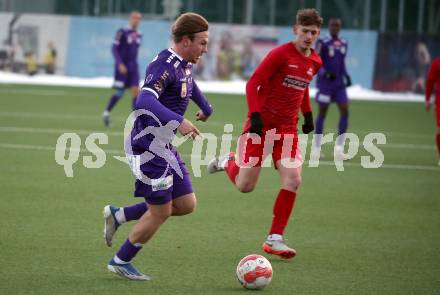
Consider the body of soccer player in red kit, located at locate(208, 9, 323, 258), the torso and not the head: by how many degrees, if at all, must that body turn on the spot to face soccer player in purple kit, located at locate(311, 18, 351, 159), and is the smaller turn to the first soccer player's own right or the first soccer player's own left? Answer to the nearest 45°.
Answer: approximately 135° to the first soccer player's own left

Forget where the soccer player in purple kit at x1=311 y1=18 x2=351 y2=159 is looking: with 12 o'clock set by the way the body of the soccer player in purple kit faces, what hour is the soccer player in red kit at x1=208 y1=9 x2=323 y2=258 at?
The soccer player in red kit is roughly at 12 o'clock from the soccer player in purple kit.

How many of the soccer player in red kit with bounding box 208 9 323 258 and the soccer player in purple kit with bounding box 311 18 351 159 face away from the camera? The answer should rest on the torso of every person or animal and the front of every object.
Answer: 0

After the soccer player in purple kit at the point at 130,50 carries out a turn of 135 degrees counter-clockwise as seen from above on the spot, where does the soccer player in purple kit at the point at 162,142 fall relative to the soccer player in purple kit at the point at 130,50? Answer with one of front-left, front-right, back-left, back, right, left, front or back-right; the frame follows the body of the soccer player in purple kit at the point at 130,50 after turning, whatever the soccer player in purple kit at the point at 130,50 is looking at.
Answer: back

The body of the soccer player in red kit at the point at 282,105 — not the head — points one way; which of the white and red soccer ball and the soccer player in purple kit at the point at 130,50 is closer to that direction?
the white and red soccer ball

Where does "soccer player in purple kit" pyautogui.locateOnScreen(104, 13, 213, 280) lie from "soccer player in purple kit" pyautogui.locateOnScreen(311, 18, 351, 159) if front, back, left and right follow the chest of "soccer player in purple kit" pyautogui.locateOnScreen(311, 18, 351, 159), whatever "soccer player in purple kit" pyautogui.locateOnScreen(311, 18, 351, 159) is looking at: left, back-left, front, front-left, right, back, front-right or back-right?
front

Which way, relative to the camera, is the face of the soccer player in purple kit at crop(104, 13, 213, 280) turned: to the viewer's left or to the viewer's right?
to the viewer's right

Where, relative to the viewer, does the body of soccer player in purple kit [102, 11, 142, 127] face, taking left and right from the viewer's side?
facing the viewer and to the right of the viewer

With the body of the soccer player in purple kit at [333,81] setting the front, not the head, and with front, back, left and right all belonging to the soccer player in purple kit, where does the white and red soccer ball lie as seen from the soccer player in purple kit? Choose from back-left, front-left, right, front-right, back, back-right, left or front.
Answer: front

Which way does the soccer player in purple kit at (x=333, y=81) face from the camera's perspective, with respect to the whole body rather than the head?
toward the camera
